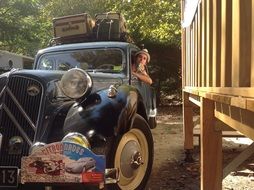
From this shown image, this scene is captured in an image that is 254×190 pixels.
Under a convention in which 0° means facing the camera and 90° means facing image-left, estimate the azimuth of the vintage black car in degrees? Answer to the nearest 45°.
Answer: approximately 45°

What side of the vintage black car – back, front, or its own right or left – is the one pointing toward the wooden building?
left
